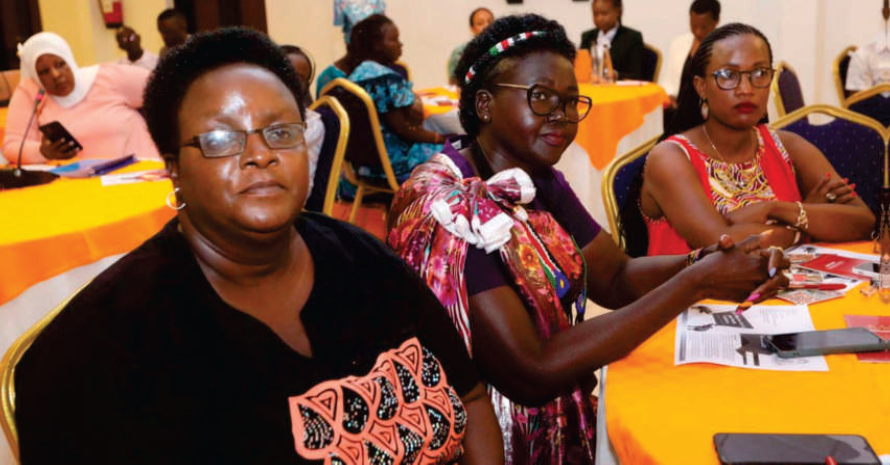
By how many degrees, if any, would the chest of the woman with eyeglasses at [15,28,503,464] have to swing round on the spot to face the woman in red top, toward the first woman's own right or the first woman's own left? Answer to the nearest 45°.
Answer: approximately 90° to the first woman's own left

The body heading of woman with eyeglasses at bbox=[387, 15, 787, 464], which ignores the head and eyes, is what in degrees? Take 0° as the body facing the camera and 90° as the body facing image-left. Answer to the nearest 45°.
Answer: approximately 315°

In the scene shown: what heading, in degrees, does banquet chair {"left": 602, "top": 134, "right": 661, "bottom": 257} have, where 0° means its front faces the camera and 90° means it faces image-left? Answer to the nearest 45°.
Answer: approximately 315°

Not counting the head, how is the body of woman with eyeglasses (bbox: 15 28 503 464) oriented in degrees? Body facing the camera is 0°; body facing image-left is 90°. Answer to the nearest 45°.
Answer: approximately 315°

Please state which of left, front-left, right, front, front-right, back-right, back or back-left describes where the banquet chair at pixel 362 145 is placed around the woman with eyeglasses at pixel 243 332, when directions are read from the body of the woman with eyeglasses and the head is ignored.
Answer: back-left

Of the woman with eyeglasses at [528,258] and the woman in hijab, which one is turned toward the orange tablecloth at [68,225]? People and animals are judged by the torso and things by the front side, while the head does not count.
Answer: the woman in hijab

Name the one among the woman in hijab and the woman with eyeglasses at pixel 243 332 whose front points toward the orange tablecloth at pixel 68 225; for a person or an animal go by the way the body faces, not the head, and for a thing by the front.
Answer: the woman in hijab

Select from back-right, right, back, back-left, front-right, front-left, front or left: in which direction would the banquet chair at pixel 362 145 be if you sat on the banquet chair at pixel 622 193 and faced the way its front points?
back

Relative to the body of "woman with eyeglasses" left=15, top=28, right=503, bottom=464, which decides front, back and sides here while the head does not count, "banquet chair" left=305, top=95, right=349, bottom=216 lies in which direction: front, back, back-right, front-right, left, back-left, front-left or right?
back-left

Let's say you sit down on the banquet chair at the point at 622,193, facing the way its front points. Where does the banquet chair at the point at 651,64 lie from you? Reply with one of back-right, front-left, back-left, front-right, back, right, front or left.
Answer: back-left
